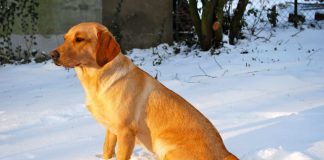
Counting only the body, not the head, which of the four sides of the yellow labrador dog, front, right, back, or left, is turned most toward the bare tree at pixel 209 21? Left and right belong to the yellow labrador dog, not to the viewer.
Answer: right

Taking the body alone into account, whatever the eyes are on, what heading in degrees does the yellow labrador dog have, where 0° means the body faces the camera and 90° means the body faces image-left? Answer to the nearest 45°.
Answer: approximately 90°
